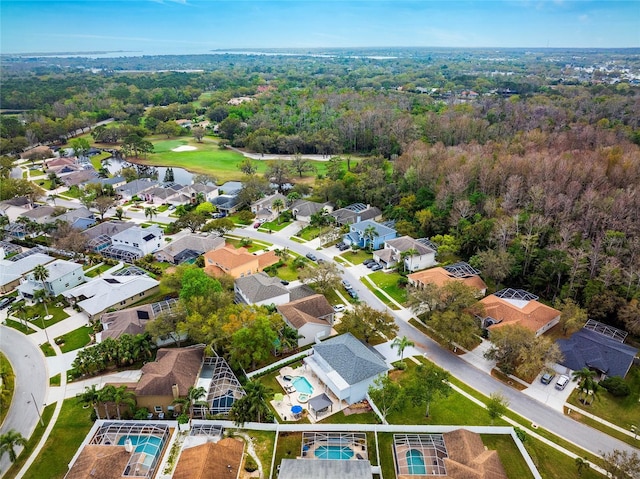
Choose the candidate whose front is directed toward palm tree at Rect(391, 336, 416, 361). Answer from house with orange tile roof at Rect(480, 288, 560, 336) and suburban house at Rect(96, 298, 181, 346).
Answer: the house with orange tile roof

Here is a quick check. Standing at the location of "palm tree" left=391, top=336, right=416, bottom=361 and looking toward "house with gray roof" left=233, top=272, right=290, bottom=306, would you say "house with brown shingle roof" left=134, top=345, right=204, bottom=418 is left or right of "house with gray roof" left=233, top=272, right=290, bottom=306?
left

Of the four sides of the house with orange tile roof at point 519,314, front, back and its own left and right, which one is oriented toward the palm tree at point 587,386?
left

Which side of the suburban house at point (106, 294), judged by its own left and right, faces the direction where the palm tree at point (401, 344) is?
left

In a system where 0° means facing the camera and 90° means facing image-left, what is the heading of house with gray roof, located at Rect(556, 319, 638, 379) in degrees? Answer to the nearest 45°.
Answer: approximately 45°

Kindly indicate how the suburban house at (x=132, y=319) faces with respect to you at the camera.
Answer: facing the viewer and to the left of the viewer

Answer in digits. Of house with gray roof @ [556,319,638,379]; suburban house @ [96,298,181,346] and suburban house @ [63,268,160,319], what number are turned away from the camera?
0

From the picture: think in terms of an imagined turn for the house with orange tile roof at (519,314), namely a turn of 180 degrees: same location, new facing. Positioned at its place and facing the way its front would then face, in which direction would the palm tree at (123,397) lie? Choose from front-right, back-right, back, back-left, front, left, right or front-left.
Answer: back

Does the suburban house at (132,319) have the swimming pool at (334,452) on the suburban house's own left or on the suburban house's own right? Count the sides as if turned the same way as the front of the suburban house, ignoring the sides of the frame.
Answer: on the suburban house's own left

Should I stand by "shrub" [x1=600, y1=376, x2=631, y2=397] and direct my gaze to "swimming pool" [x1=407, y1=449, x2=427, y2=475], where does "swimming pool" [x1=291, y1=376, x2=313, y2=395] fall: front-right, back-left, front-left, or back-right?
front-right

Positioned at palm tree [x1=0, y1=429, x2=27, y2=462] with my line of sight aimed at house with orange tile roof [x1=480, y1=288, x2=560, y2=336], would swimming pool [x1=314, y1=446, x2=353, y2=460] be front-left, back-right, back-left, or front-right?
front-right

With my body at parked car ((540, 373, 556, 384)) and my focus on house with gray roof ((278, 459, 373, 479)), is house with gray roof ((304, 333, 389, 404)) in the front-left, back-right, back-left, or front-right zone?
front-right
